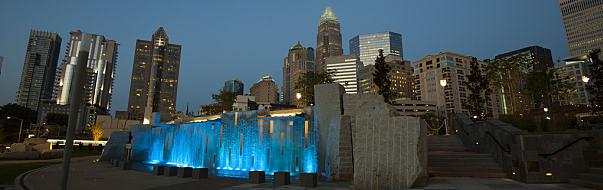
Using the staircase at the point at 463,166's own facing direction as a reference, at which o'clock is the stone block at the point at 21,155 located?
The stone block is roughly at 3 o'clock from the staircase.

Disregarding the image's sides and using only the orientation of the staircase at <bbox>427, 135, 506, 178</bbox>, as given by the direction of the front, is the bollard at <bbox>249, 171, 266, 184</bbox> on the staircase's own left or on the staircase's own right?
on the staircase's own right

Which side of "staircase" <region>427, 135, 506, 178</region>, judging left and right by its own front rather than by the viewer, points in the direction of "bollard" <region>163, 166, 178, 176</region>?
right

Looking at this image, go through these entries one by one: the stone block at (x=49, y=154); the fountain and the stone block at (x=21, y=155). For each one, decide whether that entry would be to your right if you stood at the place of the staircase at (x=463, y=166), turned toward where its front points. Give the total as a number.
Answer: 3

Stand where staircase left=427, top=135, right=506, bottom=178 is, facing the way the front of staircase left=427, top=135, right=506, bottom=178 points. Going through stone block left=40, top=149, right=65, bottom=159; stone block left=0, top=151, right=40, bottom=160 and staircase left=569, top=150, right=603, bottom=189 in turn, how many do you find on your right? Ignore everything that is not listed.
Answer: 2

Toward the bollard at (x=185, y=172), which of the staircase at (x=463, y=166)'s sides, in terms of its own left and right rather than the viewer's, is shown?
right

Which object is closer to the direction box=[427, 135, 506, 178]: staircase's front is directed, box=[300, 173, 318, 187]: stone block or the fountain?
the stone block

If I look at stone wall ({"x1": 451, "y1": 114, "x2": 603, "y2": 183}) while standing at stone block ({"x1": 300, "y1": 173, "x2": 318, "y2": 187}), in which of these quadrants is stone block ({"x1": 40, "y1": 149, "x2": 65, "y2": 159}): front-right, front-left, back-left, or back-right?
back-left

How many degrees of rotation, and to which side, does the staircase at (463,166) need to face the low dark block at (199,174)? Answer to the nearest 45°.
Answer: approximately 45° to its right

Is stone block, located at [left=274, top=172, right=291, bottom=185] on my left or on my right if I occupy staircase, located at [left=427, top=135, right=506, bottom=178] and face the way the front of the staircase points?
on my right

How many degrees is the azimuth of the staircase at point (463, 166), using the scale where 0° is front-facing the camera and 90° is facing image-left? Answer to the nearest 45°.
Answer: approximately 0°
